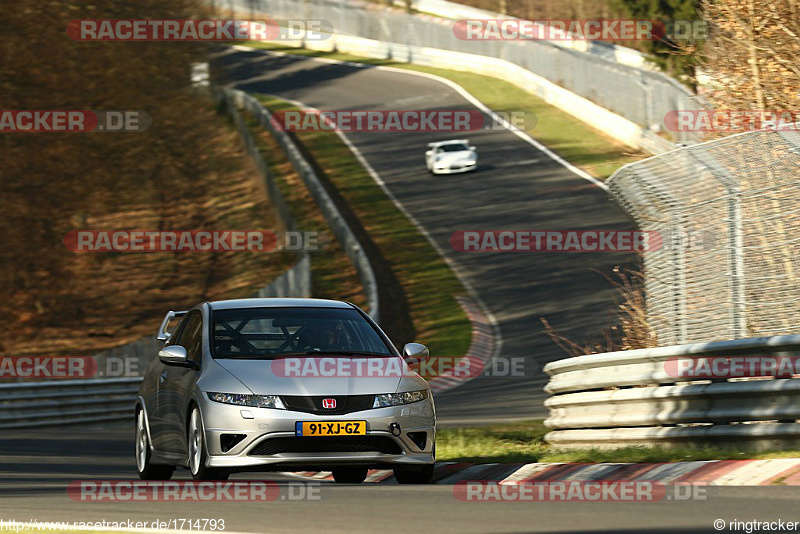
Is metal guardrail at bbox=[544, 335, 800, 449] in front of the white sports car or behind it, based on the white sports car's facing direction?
in front

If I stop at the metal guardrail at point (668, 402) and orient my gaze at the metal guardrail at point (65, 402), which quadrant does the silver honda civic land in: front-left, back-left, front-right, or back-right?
front-left

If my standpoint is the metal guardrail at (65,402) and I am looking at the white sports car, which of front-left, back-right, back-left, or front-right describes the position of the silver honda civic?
back-right

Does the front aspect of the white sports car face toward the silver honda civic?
yes

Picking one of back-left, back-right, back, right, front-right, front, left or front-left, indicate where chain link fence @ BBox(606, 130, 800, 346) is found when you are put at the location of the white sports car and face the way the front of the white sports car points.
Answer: front

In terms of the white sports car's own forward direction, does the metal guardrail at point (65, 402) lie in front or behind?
in front

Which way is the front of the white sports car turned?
toward the camera

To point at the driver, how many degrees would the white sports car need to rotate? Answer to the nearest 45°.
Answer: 0° — it already faces them

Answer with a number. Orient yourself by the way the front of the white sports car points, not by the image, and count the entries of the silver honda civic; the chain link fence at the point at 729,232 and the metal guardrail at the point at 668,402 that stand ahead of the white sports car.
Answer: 3
